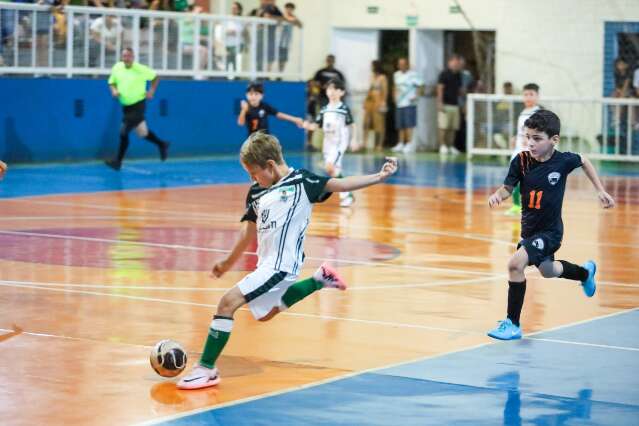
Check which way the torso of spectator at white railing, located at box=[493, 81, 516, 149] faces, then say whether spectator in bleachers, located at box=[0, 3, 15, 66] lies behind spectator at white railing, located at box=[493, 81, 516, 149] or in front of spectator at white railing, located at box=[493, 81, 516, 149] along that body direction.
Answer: in front

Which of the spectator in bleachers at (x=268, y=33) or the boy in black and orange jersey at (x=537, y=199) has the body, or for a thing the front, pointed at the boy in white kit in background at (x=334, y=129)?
the spectator in bleachers

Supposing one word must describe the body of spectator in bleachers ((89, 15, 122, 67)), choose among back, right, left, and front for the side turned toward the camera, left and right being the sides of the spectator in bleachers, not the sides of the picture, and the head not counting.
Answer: front

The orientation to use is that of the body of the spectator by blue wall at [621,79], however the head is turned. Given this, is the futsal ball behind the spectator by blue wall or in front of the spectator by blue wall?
in front

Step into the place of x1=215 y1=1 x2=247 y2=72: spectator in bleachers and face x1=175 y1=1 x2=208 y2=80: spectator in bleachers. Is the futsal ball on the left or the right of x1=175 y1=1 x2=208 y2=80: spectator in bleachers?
left

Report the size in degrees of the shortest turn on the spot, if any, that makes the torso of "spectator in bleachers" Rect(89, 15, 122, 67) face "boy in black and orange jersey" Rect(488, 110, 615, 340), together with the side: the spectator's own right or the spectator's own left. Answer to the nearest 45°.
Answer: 0° — they already face them

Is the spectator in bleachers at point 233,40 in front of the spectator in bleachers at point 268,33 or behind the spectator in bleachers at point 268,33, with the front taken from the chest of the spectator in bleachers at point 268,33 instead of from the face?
in front

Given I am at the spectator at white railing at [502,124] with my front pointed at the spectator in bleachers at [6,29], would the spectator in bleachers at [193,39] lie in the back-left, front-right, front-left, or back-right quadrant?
front-right

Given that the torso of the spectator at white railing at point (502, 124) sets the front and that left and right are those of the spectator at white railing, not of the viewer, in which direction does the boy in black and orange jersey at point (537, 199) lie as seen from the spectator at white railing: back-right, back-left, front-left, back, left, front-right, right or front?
front-left

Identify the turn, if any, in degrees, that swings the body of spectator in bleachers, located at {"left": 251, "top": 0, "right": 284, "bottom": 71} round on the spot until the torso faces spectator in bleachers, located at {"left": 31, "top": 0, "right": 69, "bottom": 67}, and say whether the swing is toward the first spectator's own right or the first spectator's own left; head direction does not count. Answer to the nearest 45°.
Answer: approximately 45° to the first spectator's own right

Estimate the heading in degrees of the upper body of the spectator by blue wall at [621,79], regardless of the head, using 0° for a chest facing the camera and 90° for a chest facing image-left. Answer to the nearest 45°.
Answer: approximately 45°

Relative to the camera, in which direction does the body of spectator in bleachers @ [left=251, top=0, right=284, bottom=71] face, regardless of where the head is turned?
toward the camera

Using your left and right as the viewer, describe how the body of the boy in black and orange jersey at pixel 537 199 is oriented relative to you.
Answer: facing the viewer and to the left of the viewer

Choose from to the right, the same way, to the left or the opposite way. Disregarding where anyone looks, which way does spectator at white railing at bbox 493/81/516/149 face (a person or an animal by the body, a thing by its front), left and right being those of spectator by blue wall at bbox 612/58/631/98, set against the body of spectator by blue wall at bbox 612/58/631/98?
the same way

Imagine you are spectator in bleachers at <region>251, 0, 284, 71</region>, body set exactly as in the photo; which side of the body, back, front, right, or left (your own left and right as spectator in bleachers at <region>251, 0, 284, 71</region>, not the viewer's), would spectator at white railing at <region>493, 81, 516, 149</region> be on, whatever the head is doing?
left
